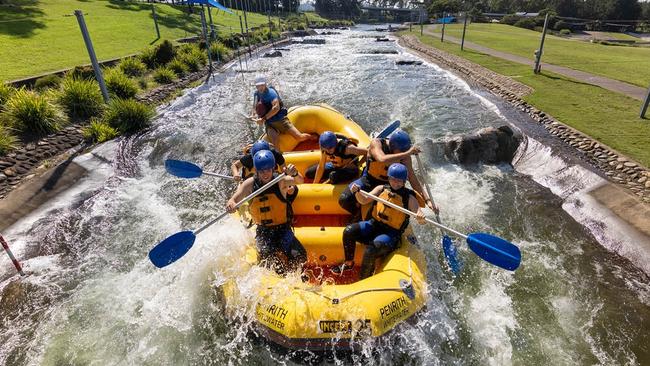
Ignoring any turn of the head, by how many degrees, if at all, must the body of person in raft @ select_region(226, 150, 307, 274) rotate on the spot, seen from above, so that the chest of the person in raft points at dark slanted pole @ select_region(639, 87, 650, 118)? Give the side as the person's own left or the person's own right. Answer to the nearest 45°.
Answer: approximately 90° to the person's own left

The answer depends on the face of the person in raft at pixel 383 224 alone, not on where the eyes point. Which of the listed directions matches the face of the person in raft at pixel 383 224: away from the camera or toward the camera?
toward the camera

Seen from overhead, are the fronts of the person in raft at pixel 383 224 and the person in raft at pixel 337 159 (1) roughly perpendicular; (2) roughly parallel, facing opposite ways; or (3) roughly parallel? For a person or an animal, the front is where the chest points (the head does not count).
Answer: roughly parallel

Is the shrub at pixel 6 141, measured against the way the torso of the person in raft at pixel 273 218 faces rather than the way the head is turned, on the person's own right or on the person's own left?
on the person's own right

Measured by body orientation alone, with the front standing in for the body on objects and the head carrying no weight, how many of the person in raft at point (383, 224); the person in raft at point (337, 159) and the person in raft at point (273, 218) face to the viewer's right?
0

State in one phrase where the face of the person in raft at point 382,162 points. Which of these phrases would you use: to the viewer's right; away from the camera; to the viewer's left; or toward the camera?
toward the camera

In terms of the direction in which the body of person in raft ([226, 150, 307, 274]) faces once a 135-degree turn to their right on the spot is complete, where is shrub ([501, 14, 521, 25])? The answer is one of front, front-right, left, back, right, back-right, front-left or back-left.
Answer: right

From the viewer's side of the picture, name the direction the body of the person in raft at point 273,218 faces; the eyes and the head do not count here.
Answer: toward the camera

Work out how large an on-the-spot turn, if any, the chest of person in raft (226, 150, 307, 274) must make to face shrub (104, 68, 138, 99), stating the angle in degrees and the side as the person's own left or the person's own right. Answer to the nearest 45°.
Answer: approximately 135° to the person's own right

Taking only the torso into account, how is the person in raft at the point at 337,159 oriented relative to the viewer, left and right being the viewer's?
facing the viewer and to the left of the viewer

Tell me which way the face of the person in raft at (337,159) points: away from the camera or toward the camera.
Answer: toward the camera

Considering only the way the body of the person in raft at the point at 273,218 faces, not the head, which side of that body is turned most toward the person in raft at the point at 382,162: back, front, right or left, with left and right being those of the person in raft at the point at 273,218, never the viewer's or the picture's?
left

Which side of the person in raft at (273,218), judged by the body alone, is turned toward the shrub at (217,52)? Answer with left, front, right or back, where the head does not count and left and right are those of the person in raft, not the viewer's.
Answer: back

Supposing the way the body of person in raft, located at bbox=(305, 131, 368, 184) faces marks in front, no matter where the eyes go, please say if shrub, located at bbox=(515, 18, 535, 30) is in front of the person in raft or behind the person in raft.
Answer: behind

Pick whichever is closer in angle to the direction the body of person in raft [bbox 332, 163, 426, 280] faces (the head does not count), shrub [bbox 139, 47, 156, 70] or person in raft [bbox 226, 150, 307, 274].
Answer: the person in raft
